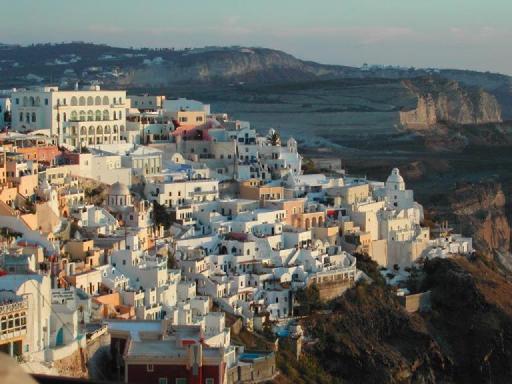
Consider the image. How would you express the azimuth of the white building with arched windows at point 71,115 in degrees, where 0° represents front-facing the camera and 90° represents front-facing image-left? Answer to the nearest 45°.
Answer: approximately 315°

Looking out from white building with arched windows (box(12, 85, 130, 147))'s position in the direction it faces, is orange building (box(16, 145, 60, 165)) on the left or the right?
on its right
